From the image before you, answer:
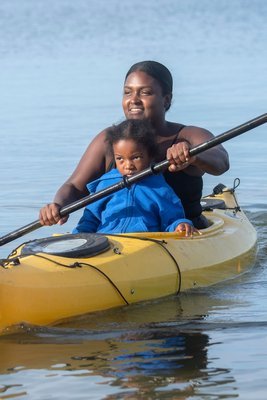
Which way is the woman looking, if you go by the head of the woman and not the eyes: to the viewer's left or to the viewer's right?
to the viewer's left

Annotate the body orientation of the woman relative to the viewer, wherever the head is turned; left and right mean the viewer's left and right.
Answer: facing the viewer and to the left of the viewer
